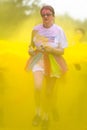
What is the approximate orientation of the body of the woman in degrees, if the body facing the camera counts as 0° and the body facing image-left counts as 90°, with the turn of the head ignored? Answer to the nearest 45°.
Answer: approximately 0°
